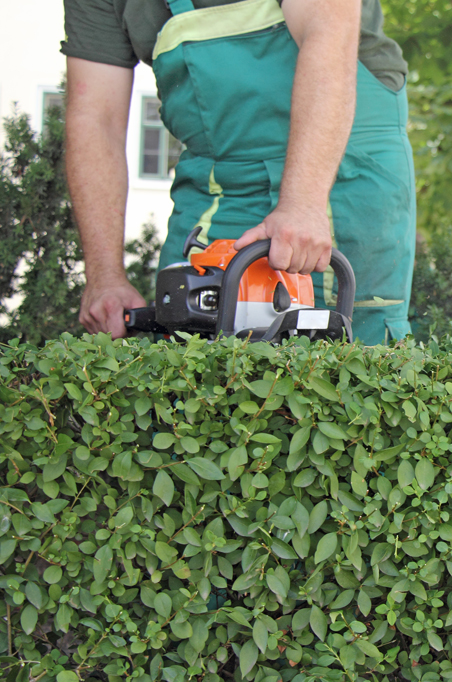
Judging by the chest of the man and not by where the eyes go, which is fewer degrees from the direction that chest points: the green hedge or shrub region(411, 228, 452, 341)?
the green hedge

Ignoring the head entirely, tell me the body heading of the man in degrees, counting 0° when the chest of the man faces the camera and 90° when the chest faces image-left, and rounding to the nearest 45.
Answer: approximately 45°

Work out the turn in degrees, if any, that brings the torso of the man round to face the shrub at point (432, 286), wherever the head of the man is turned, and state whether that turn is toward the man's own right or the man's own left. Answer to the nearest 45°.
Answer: approximately 180°
